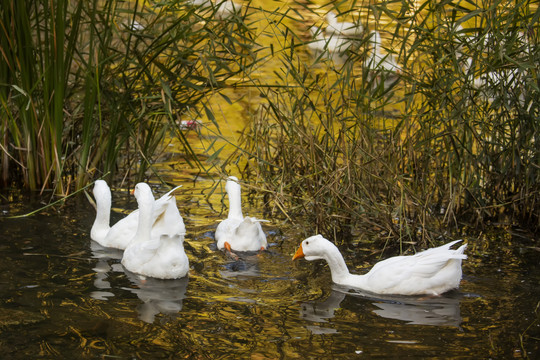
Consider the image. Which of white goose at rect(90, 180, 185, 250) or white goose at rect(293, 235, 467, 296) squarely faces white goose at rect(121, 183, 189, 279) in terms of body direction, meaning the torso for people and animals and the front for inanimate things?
white goose at rect(293, 235, 467, 296)

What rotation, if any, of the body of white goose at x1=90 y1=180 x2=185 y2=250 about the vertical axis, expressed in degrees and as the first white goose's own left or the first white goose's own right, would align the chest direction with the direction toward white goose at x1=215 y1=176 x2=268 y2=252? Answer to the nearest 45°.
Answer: approximately 180°

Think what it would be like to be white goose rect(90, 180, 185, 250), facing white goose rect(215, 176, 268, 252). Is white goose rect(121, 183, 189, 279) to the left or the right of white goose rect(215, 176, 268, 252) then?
right

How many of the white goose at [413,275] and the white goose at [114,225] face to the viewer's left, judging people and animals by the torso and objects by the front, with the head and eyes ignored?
2

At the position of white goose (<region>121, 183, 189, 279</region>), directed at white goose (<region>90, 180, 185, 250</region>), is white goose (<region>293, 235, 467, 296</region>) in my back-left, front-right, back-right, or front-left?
back-right

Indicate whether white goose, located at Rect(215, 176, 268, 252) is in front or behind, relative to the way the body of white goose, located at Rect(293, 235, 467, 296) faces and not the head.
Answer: in front

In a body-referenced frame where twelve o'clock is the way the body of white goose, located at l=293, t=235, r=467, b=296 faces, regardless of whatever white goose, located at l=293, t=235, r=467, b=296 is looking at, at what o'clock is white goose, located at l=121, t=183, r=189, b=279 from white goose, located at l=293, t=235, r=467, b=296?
white goose, located at l=121, t=183, r=189, b=279 is roughly at 12 o'clock from white goose, located at l=293, t=235, r=467, b=296.

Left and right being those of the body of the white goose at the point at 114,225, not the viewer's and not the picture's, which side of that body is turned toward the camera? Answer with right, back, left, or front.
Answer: left

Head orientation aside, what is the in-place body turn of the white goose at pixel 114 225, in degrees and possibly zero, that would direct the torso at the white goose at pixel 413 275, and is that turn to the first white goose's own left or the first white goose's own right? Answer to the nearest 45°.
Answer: approximately 135° to the first white goose's own left

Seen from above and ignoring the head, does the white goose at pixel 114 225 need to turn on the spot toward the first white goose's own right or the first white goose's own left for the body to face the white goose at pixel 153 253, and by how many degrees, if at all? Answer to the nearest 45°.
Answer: approximately 90° to the first white goose's own left

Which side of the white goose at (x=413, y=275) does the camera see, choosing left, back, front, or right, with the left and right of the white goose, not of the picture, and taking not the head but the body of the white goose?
left

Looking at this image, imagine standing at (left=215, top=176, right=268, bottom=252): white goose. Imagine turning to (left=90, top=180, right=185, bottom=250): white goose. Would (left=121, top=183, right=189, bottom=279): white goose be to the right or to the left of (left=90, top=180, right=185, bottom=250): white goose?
left
